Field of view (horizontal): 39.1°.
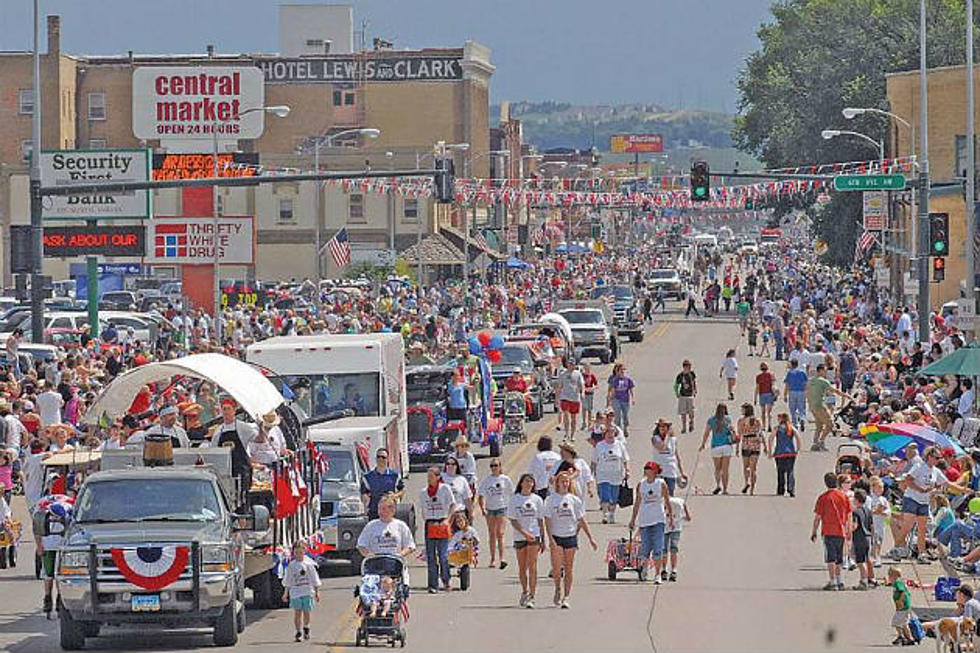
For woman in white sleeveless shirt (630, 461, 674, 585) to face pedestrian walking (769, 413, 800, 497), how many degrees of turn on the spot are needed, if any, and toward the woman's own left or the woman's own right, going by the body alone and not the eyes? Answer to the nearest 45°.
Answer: approximately 180°

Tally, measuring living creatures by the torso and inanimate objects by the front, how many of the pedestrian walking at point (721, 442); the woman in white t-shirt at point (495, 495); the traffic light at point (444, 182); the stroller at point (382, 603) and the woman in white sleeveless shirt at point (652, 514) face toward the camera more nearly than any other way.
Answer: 3

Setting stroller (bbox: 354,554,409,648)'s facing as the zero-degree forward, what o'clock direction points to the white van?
The white van is roughly at 6 o'clock from the stroller.

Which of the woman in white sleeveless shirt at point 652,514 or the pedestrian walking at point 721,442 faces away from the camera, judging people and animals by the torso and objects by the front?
the pedestrian walking
